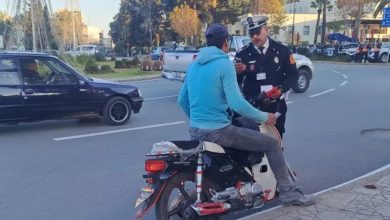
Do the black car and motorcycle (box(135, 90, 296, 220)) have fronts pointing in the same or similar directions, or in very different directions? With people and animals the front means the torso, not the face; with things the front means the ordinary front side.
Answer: same or similar directions

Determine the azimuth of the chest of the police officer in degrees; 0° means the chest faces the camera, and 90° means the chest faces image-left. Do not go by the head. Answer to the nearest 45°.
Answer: approximately 45°

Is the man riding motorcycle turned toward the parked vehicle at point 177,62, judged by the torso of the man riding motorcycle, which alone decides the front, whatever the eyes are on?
no

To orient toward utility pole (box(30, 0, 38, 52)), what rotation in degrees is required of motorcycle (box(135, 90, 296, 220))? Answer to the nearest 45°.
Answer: approximately 90° to its left

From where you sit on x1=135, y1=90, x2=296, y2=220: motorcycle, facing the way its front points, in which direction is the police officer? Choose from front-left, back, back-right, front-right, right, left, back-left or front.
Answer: front

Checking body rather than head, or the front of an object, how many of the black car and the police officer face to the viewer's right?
1

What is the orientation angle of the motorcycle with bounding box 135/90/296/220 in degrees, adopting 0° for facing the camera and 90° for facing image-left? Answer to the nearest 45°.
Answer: approximately 225°

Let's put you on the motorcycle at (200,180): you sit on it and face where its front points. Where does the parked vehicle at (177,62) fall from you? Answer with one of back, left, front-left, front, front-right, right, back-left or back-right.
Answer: front-left

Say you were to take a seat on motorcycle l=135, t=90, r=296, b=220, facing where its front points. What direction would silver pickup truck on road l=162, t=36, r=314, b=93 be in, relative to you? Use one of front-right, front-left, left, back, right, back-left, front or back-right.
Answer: front-left

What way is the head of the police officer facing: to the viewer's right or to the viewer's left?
to the viewer's left

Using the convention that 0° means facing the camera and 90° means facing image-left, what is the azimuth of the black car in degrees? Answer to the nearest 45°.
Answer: approximately 270°

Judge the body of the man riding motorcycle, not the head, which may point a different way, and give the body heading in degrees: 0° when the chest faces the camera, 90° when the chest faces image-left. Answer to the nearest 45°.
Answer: approximately 225°
